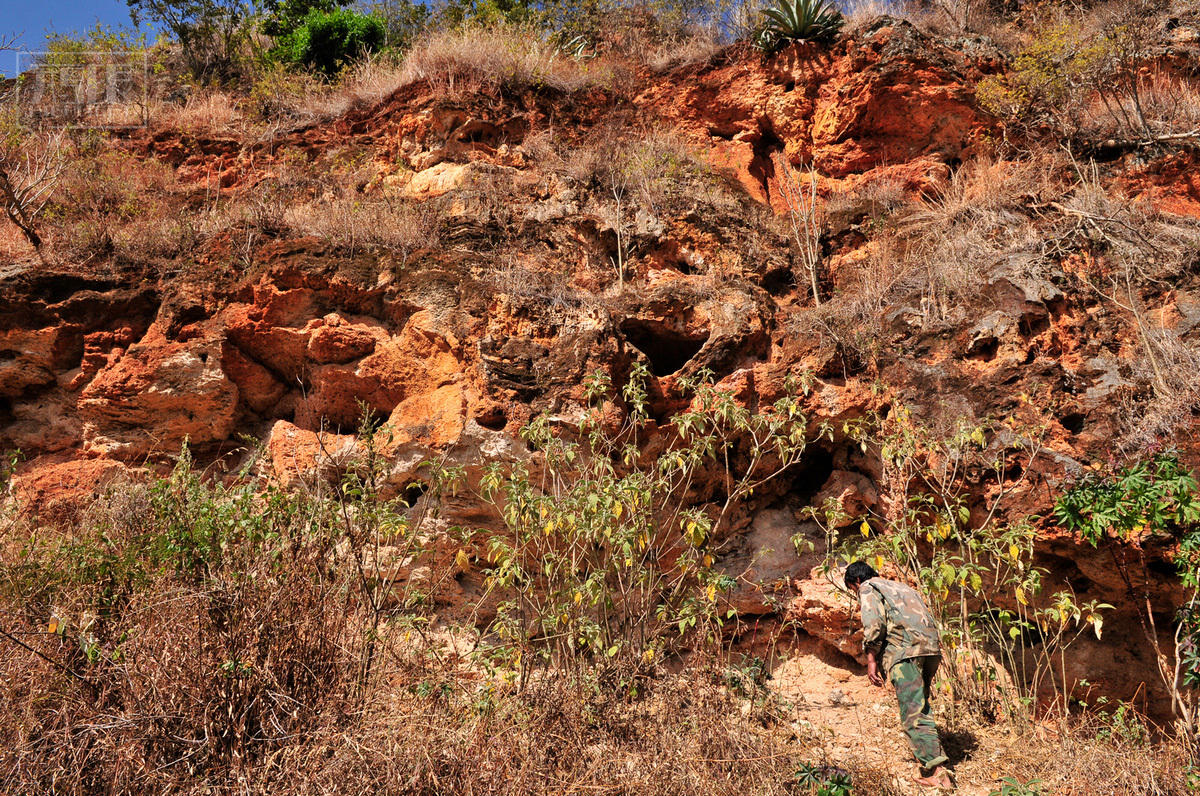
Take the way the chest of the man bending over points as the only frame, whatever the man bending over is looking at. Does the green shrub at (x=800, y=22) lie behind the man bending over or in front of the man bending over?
in front

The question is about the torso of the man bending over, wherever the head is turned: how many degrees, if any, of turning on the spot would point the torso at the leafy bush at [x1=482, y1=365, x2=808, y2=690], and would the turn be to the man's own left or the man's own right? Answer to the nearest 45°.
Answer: approximately 45° to the man's own left

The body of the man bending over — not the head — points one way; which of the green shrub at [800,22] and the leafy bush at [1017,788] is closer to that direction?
the green shrub

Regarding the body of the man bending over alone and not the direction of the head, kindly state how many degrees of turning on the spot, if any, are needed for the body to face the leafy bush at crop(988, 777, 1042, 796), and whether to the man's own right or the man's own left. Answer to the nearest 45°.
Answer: approximately 180°

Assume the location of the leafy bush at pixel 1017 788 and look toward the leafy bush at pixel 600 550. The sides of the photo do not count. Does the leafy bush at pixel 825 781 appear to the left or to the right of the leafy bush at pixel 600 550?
left

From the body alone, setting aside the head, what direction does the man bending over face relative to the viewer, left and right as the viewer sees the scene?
facing away from the viewer and to the left of the viewer

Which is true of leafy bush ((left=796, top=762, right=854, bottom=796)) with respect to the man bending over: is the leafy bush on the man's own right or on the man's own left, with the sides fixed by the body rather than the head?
on the man's own left

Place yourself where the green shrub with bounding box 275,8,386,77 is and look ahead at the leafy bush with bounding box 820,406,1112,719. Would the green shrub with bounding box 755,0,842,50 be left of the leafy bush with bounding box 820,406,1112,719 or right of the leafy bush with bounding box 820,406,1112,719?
left

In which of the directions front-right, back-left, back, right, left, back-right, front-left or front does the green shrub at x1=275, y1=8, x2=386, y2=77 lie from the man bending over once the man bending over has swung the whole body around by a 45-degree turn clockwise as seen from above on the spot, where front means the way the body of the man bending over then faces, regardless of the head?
front-left

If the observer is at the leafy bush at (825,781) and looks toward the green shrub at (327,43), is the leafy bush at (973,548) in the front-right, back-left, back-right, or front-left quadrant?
front-right
